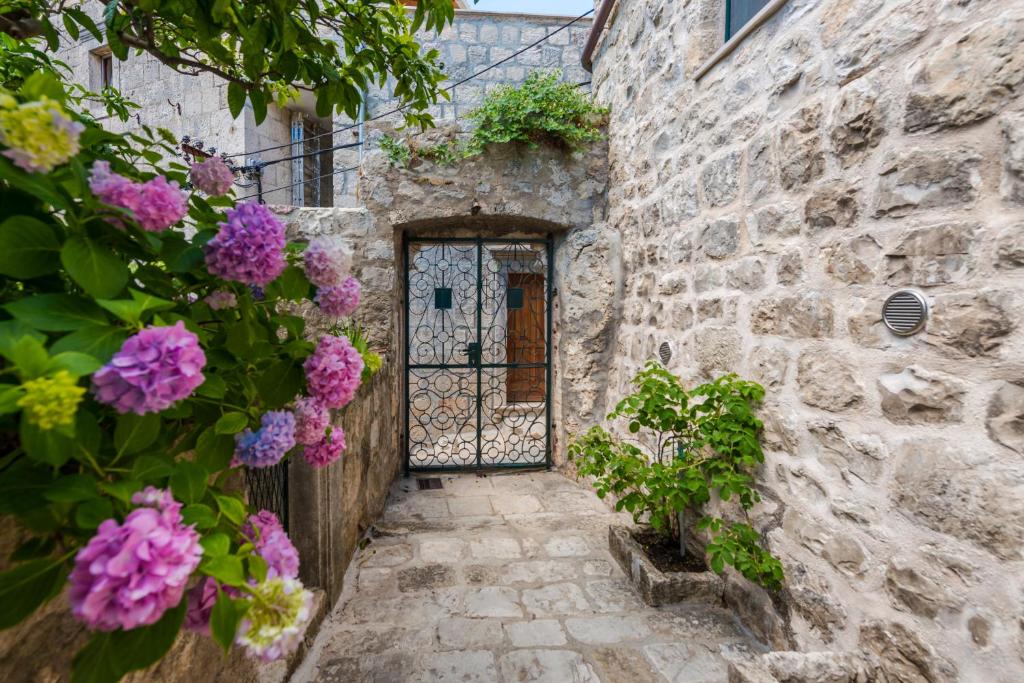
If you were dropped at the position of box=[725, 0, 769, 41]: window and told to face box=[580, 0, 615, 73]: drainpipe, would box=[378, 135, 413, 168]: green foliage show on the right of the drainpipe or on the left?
left

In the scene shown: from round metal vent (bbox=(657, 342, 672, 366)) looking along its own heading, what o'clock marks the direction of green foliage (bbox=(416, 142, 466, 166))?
The green foliage is roughly at 2 o'clock from the round metal vent.

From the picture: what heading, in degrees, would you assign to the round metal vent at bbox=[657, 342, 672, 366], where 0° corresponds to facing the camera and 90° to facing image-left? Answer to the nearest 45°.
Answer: approximately 45°

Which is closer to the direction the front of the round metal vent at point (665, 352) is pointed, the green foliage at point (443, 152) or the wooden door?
the green foliage

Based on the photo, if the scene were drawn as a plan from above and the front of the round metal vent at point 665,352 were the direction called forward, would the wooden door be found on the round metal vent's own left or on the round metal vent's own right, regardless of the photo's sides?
on the round metal vent's own right
